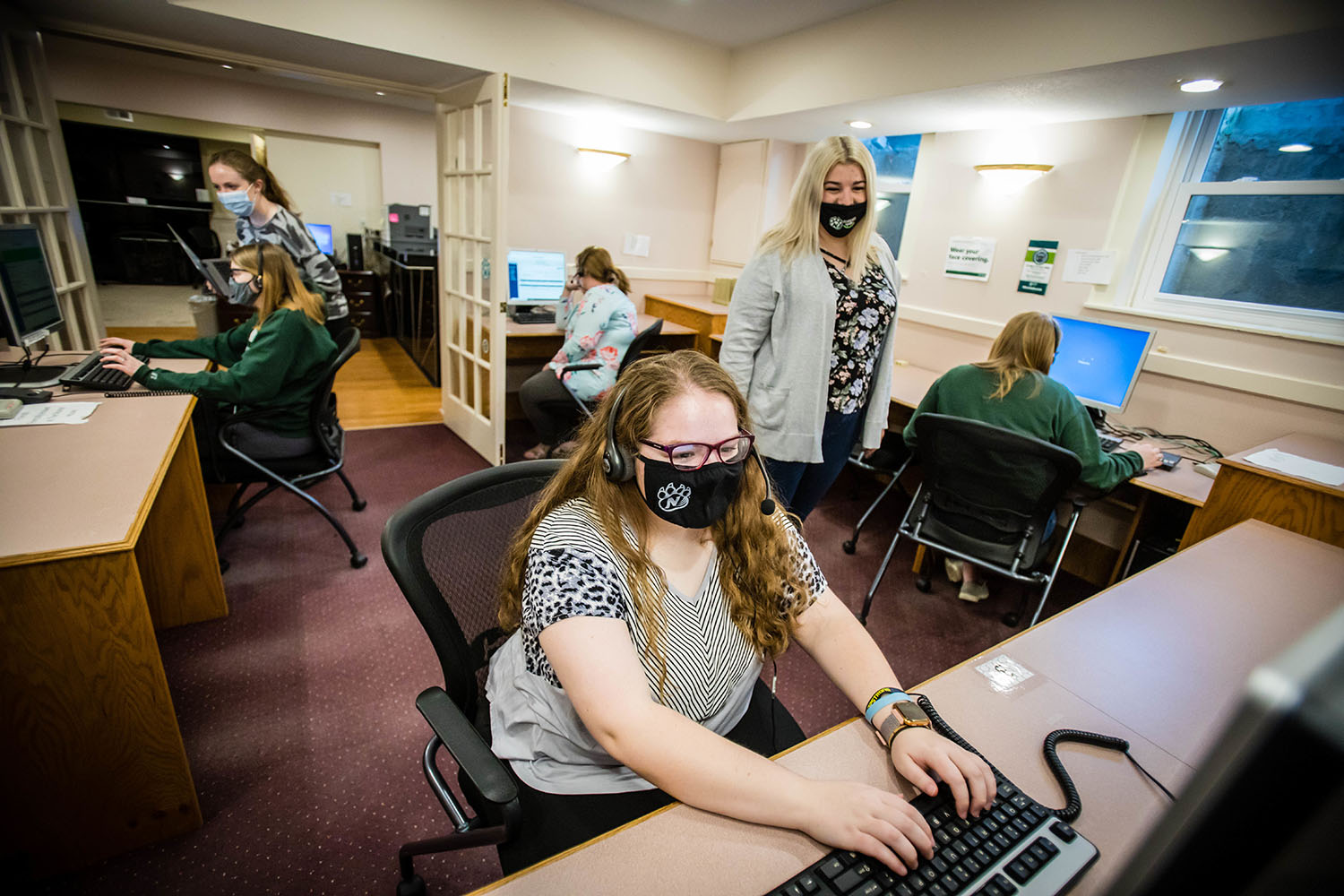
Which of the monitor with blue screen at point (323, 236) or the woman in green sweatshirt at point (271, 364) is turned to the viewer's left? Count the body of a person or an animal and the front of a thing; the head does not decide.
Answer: the woman in green sweatshirt

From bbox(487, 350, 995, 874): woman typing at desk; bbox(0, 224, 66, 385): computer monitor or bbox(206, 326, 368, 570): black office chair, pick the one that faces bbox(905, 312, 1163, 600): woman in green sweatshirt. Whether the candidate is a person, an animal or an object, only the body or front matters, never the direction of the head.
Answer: the computer monitor

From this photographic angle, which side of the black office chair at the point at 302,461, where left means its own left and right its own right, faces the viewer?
left

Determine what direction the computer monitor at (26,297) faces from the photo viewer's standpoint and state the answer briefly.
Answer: facing the viewer and to the right of the viewer

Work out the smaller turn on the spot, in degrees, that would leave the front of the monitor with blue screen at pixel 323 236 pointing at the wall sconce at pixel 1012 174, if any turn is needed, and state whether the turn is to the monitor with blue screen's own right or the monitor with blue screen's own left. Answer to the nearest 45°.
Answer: approximately 45° to the monitor with blue screen's own left

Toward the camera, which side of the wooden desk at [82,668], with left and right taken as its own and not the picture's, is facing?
right

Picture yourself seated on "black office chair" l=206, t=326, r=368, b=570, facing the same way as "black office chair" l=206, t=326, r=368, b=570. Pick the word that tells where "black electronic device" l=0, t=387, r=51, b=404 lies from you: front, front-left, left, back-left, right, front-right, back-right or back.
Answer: front

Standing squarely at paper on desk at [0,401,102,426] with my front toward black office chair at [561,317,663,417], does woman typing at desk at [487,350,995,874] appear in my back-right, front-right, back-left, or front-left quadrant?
front-right

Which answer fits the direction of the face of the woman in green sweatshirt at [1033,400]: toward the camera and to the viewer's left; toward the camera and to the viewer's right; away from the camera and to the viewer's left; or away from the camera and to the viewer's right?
away from the camera and to the viewer's right

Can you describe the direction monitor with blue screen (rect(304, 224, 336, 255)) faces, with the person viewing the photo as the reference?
facing the viewer

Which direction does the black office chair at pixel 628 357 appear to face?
to the viewer's left

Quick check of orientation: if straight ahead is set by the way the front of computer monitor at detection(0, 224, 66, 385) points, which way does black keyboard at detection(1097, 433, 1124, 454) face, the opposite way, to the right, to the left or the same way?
the opposite way

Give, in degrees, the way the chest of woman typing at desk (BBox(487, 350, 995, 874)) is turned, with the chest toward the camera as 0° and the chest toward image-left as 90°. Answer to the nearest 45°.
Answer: approximately 315°

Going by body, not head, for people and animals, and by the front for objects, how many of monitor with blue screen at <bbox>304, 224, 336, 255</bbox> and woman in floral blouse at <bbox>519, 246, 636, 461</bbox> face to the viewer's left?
1

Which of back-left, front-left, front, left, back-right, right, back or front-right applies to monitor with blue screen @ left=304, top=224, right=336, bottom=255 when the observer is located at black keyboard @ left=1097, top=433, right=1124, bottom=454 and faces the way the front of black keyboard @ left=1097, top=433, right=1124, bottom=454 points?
front-right

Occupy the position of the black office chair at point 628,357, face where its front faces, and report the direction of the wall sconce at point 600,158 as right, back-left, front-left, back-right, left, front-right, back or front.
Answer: right

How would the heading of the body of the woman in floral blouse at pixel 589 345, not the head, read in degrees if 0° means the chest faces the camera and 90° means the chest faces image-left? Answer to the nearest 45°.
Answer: approximately 90°

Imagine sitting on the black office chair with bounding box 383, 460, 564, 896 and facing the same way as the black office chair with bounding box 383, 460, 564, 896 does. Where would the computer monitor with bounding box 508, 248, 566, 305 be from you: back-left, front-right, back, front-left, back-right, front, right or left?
back-left

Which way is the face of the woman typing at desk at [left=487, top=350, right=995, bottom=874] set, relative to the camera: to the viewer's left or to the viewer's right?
to the viewer's right
